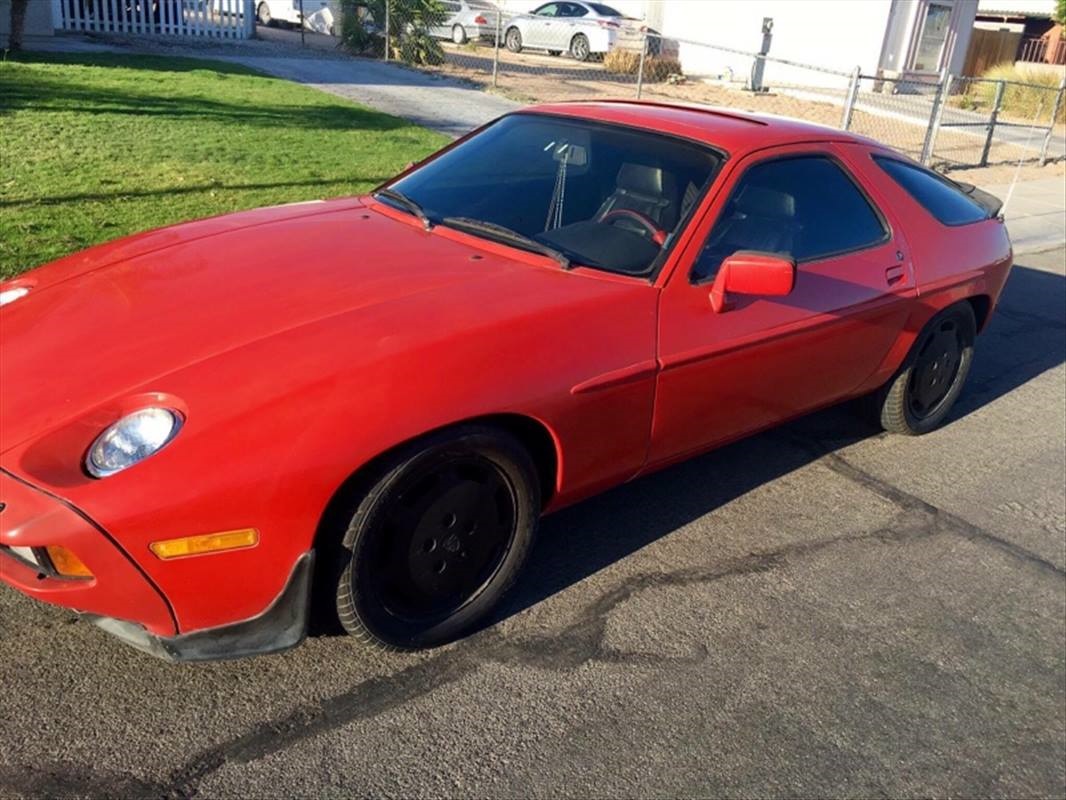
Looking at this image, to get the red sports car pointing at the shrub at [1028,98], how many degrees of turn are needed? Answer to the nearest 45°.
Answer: approximately 180°

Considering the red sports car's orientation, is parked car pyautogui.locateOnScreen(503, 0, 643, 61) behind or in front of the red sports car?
behind

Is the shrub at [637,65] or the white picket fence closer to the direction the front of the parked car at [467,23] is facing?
the white picket fence

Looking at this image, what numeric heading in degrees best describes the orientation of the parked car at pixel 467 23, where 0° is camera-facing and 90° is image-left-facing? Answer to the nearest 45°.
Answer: approximately 135°

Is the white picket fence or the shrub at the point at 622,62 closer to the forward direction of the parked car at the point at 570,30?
the white picket fence

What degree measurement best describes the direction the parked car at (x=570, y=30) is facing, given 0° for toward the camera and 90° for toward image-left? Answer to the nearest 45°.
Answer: approximately 135°

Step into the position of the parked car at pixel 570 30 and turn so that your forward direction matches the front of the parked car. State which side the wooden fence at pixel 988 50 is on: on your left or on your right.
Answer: on your right

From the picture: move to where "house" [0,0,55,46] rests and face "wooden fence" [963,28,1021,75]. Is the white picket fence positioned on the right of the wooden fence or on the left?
left

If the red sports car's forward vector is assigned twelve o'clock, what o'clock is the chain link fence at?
The chain link fence is roughly at 5 o'clock from the red sports car.
